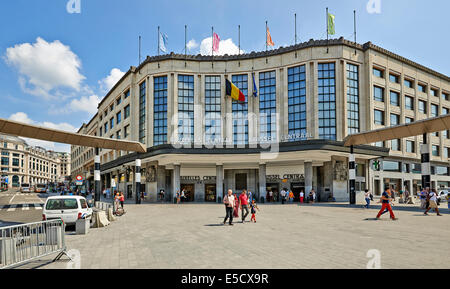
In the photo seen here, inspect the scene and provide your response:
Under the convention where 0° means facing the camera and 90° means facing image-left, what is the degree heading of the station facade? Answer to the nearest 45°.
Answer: approximately 0°

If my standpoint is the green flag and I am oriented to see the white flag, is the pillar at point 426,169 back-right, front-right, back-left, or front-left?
back-left

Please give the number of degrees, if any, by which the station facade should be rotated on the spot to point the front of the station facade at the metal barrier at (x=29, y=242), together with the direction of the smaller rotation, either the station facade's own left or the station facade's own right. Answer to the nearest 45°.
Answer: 0° — it already faces it
